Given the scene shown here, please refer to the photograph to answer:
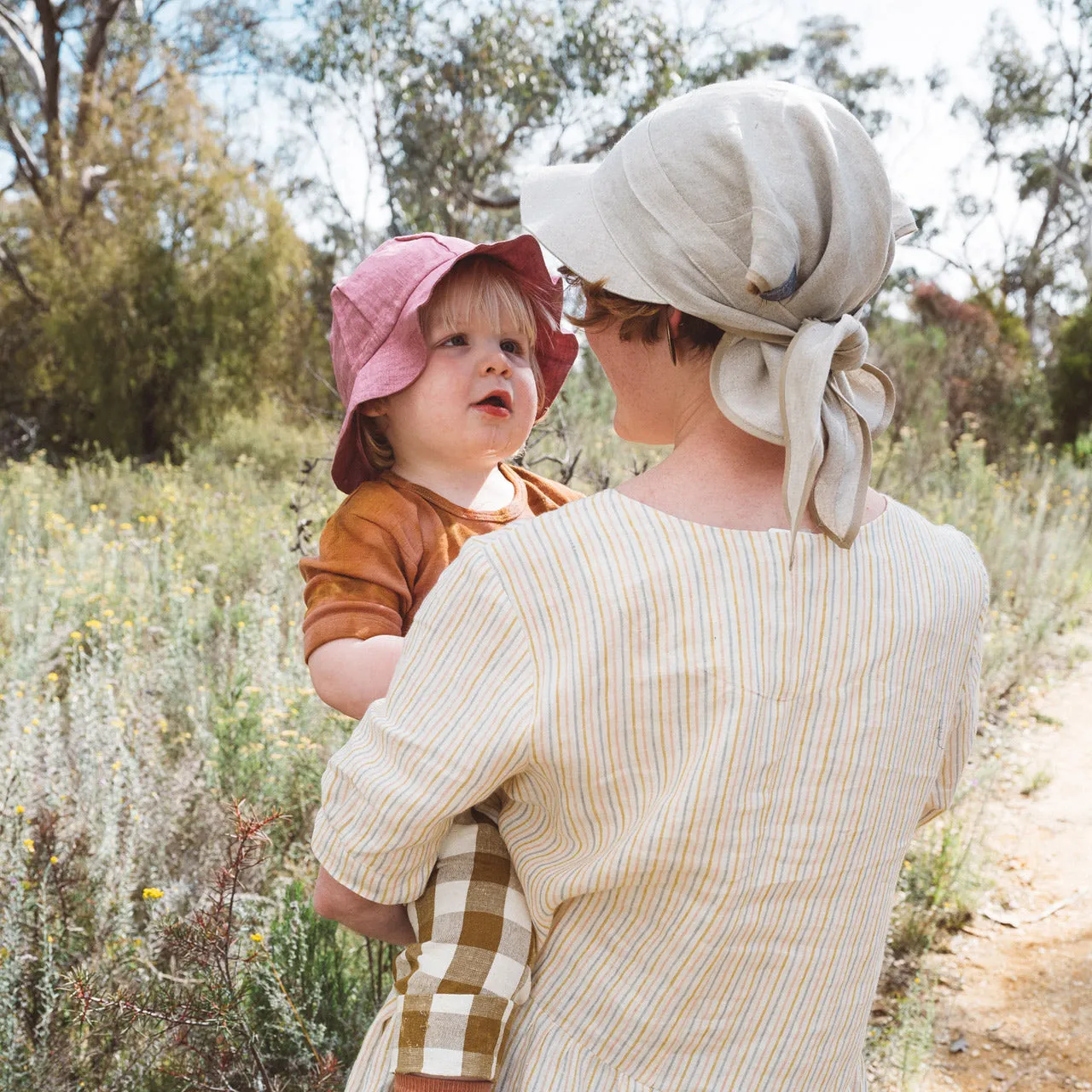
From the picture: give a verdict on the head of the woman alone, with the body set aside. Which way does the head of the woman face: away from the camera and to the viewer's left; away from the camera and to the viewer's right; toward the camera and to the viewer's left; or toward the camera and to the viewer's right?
away from the camera and to the viewer's left

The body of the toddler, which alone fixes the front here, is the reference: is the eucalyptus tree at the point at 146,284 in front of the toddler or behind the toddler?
behind

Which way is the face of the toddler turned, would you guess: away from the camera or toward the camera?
toward the camera

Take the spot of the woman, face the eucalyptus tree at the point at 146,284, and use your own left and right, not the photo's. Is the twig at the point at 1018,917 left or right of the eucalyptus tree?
right
